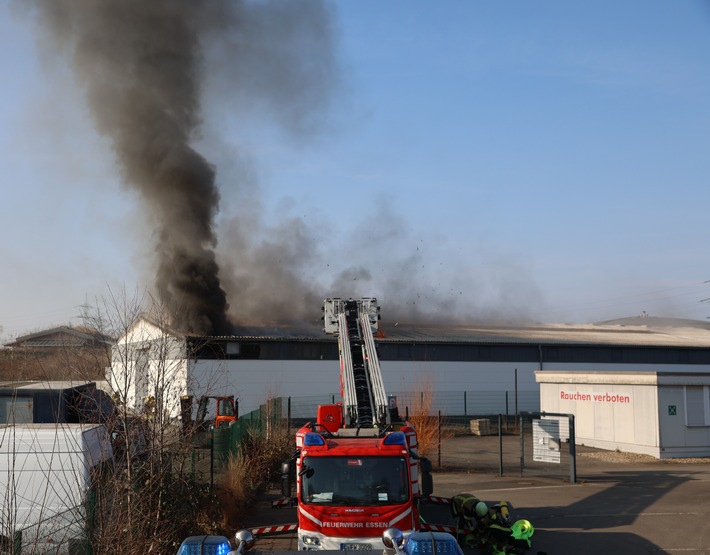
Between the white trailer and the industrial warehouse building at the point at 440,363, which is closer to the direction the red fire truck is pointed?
the white trailer

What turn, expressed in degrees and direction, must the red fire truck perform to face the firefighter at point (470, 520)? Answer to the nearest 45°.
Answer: approximately 45° to its left

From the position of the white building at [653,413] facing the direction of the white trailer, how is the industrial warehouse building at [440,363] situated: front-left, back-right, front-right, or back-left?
back-right

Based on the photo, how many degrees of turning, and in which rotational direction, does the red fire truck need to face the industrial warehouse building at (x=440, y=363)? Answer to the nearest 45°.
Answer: approximately 180°

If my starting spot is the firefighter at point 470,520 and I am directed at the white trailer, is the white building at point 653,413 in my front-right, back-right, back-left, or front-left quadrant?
back-right

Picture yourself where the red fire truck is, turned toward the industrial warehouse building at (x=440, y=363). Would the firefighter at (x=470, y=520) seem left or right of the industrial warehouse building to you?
right

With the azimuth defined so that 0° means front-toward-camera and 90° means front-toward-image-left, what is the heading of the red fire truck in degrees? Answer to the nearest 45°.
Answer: approximately 0°

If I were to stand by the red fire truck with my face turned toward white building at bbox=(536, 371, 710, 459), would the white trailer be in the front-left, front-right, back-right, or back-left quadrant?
back-left

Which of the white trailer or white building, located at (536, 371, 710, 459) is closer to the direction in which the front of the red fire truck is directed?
the white trailer

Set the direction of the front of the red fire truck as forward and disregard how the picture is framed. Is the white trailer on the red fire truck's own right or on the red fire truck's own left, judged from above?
on the red fire truck's own right

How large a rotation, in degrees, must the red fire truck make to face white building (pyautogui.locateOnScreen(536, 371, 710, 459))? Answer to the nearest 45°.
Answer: approximately 135° to its left
